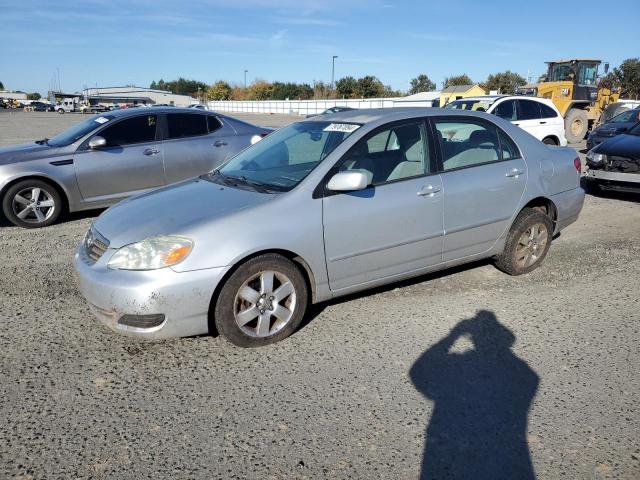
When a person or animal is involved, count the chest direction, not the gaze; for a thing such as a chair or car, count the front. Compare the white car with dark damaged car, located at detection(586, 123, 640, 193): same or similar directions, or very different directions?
same or similar directions

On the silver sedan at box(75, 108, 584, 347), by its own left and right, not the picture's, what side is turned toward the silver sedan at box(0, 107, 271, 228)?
right

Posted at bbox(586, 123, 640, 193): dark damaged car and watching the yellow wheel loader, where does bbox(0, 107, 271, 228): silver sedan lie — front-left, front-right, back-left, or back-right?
back-left

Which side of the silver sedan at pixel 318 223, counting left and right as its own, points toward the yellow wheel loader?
back

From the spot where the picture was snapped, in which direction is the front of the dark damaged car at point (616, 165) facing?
facing the viewer and to the left of the viewer

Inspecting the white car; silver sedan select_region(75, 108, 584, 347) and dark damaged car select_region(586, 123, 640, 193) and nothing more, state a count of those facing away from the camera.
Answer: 0

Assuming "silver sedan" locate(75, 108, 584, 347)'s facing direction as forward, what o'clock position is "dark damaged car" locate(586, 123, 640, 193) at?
The dark damaged car is roughly at 6 o'clock from the silver sedan.

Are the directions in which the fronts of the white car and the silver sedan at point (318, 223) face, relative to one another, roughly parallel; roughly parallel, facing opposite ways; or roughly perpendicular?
roughly parallel

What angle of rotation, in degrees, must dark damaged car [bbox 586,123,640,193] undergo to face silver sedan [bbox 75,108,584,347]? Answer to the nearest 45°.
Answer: approximately 45° to its left

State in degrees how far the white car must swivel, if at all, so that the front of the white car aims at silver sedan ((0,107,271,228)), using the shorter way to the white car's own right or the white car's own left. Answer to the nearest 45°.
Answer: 0° — it already faces it

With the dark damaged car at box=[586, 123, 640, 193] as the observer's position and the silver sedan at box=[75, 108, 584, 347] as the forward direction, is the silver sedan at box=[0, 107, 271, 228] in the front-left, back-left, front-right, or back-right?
front-right

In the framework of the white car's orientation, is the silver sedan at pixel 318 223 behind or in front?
in front
